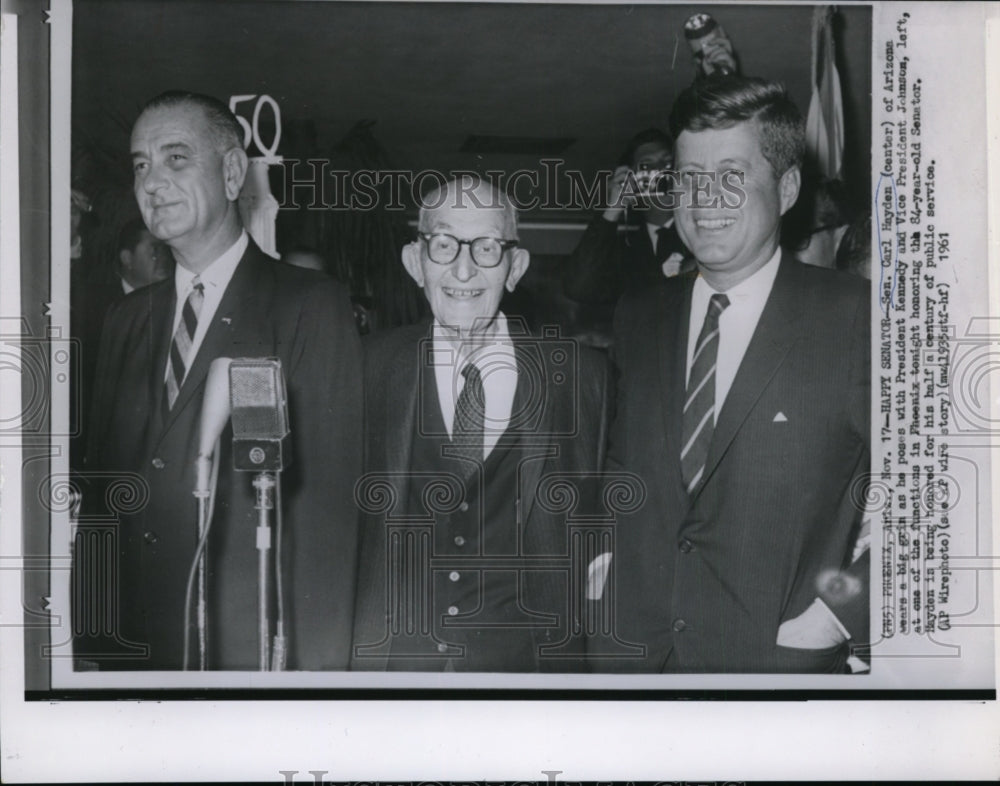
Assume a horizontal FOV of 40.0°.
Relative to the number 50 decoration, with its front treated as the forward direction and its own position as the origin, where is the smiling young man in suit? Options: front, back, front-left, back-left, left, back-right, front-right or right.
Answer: left

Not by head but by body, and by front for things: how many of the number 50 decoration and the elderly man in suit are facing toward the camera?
2

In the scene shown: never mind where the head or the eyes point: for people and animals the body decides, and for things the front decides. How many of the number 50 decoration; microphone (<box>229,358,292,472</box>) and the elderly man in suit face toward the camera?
3

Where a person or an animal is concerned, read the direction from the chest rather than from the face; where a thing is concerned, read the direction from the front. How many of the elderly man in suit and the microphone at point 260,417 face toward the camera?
2

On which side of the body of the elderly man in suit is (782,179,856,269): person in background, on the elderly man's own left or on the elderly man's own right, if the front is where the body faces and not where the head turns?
on the elderly man's own left

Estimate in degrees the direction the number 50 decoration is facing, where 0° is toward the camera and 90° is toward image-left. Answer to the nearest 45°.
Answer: approximately 0°

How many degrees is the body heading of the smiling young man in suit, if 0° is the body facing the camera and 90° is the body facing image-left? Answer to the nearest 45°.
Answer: approximately 45°

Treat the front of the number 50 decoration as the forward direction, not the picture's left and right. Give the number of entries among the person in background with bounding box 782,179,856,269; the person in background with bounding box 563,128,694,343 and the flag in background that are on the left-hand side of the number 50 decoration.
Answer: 3
